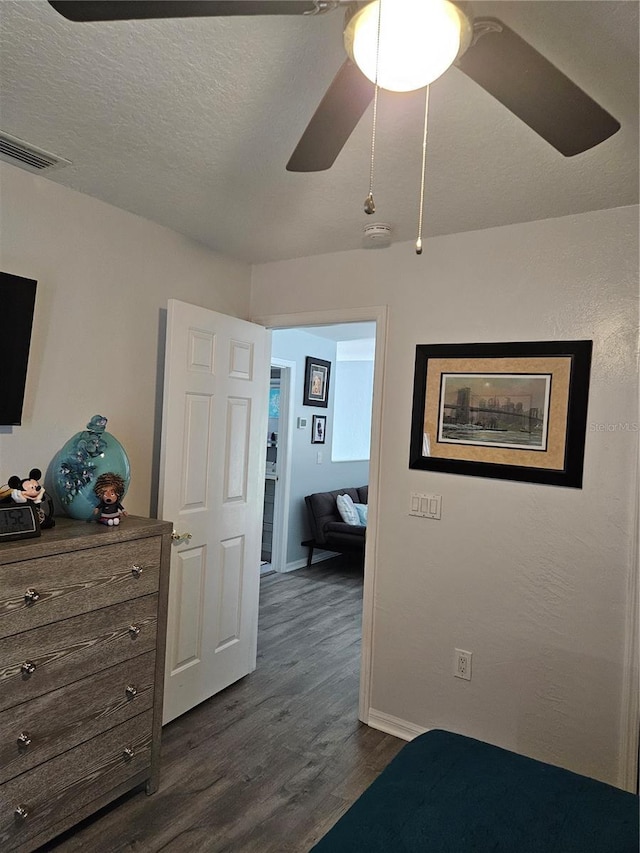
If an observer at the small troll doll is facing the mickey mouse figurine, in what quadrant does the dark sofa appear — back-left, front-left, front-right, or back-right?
back-right

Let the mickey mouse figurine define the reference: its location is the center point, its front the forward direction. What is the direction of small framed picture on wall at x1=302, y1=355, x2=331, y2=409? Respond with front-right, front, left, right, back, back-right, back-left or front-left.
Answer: left

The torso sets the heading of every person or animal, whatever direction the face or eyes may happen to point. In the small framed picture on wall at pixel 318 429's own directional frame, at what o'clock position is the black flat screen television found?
The black flat screen television is roughly at 2 o'clock from the small framed picture on wall.

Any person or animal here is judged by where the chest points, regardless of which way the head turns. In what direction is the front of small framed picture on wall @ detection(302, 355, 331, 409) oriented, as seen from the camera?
facing the viewer and to the right of the viewer

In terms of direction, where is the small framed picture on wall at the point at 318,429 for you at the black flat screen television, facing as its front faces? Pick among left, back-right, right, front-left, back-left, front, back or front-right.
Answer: left

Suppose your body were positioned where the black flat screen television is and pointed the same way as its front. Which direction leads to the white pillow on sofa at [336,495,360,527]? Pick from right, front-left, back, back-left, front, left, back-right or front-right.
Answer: left

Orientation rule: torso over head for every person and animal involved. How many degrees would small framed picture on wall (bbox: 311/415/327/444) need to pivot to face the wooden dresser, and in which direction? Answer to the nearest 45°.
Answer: approximately 45° to its right

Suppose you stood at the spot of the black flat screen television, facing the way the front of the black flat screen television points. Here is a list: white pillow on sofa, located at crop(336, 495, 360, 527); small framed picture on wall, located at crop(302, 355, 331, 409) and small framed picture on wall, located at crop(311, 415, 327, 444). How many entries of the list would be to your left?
3
